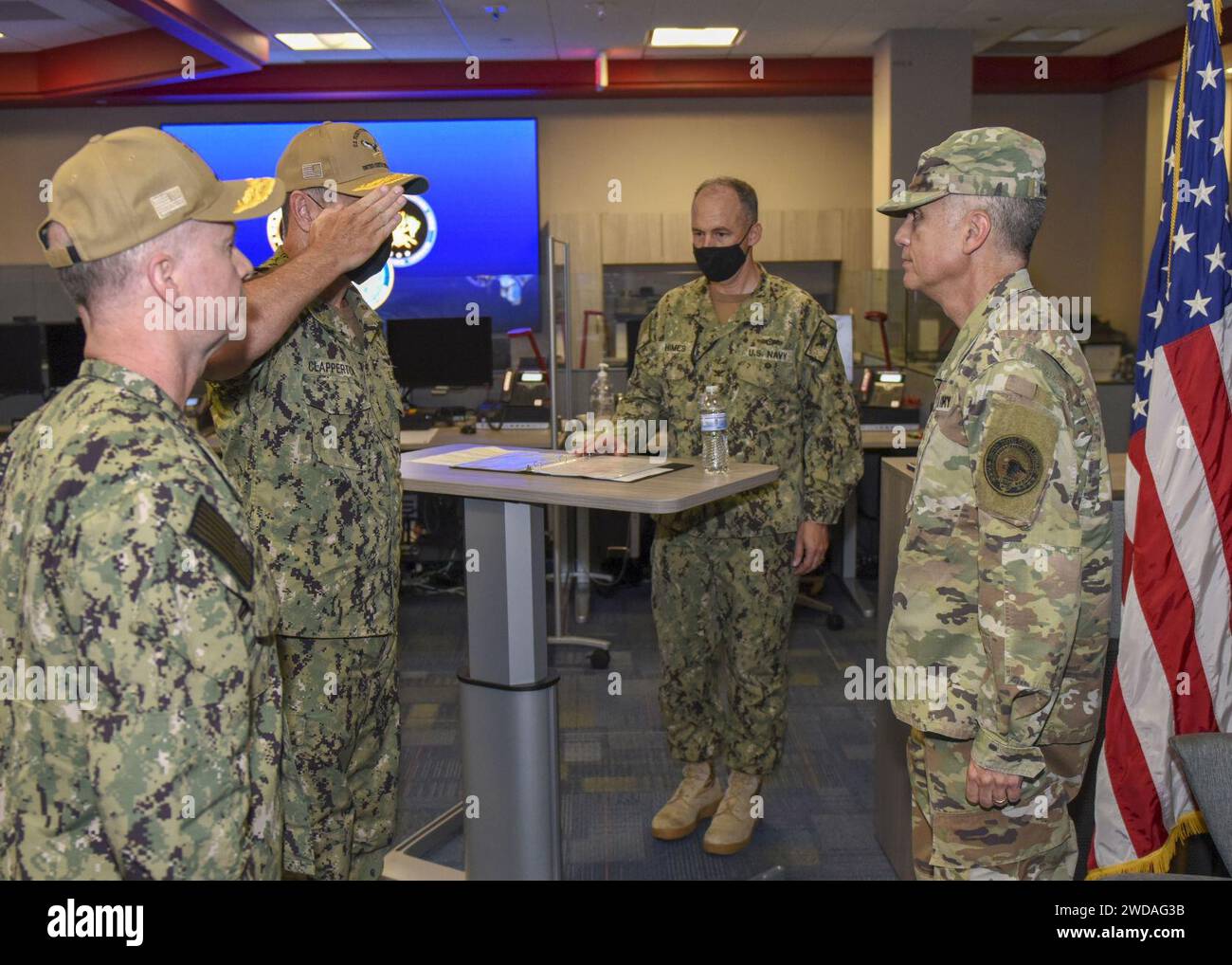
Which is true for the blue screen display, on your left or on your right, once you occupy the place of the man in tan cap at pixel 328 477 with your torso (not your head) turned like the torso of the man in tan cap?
on your left

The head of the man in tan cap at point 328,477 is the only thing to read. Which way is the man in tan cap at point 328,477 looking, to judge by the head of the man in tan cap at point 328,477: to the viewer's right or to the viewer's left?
to the viewer's right

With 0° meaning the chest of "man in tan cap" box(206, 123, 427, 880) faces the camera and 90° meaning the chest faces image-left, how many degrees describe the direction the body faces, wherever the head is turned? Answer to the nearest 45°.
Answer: approximately 315°

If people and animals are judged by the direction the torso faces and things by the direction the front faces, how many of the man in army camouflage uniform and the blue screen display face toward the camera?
1

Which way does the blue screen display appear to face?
toward the camera

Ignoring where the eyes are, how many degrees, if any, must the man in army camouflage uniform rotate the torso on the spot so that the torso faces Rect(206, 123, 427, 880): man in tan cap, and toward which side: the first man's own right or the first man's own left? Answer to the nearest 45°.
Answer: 0° — they already face them

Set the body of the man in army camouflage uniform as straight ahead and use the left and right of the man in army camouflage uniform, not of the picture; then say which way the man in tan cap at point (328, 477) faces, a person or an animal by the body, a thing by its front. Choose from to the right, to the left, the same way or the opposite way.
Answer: the opposite way

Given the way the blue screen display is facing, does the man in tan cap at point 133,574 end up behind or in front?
in front

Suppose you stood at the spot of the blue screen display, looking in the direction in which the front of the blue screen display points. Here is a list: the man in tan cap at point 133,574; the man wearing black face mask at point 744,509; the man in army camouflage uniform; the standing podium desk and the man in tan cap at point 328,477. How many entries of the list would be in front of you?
5

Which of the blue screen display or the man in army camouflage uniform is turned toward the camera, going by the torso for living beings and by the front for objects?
the blue screen display

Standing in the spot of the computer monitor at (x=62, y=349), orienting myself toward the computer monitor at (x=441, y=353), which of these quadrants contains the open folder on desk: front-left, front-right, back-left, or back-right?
front-right

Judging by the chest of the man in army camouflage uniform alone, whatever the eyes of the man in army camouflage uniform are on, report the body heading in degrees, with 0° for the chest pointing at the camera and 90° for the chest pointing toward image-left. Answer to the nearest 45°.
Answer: approximately 90°

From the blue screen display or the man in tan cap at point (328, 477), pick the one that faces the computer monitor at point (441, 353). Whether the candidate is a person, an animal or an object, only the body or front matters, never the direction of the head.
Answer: the blue screen display

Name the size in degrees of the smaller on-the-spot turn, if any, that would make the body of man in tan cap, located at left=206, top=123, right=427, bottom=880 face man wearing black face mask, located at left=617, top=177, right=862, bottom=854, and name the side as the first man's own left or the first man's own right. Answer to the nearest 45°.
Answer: approximately 90° to the first man's own left

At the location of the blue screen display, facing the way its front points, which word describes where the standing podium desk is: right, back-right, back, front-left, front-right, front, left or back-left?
front

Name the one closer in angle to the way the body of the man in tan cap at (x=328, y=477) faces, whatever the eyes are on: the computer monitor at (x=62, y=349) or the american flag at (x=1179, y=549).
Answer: the american flag

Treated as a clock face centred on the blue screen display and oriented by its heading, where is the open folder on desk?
The open folder on desk is roughly at 12 o'clock from the blue screen display.

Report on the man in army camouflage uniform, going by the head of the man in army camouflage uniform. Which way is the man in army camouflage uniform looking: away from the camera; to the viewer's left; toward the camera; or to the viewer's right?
to the viewer's left

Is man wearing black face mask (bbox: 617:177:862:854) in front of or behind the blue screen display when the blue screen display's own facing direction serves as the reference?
in front
